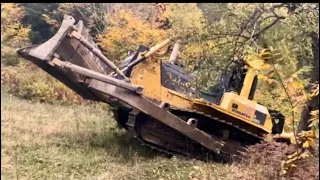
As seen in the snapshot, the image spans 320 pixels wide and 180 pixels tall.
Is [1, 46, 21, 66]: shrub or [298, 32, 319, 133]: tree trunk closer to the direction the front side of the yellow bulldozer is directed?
the shrub

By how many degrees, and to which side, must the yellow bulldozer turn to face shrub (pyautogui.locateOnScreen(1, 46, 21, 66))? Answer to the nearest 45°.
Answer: approximately 45° to its right

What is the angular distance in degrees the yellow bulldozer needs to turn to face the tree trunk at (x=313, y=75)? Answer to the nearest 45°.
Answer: approximately 135° to its left

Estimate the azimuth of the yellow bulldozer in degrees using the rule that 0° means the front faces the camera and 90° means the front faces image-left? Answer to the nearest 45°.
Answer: approximately 90°
